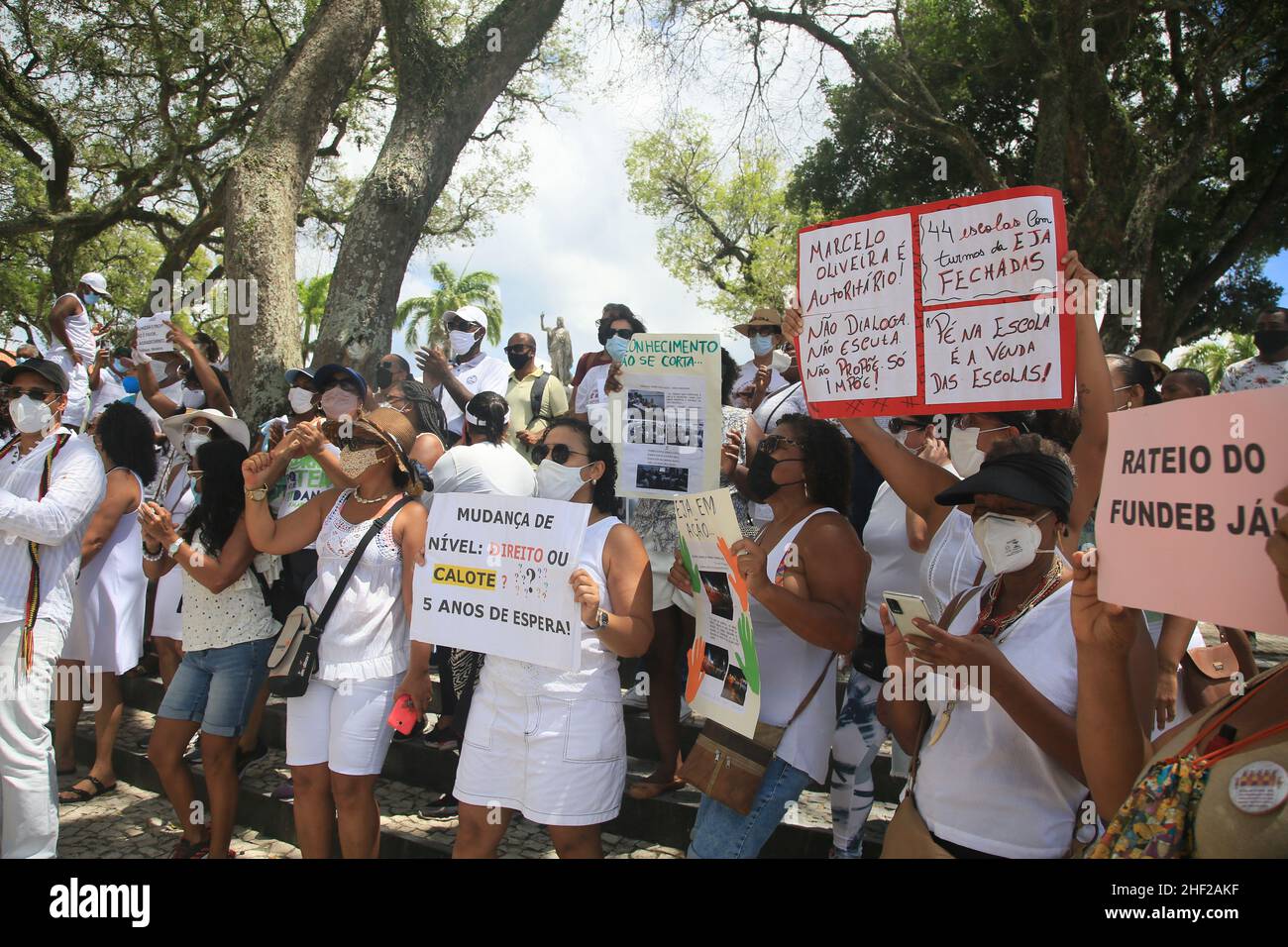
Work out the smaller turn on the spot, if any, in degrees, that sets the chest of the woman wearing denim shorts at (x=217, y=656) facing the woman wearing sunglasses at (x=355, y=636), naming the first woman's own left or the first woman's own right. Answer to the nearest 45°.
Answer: approximately 90° to the first woman's own left

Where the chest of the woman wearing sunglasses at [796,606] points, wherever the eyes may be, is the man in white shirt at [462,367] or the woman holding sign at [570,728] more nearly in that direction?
the woman holding sign

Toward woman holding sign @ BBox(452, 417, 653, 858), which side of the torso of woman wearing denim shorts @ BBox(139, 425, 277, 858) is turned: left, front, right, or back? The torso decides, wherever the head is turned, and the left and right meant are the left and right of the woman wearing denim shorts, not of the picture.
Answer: left

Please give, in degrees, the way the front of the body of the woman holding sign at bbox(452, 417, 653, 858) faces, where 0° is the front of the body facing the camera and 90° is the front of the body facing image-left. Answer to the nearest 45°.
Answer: approximately 45°

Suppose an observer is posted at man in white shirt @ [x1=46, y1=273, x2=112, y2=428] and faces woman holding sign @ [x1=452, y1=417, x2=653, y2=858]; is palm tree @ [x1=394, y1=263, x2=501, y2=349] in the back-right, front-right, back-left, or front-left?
back-left

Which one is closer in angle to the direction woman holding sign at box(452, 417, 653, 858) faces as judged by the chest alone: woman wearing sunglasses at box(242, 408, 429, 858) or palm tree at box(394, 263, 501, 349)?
the woman wearing sunglasses

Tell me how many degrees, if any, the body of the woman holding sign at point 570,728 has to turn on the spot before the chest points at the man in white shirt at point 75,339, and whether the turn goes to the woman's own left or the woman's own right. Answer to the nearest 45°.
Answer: approximately 90° to the woman's own right

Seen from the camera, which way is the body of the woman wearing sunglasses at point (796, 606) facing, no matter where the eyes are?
to the viewer's left

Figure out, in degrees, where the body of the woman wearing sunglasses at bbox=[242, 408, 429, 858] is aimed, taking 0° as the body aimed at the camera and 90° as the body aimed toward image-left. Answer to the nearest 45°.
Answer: approximately 45°

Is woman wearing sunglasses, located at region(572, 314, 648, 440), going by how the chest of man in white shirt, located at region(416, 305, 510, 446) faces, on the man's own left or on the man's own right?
on the man's own left
